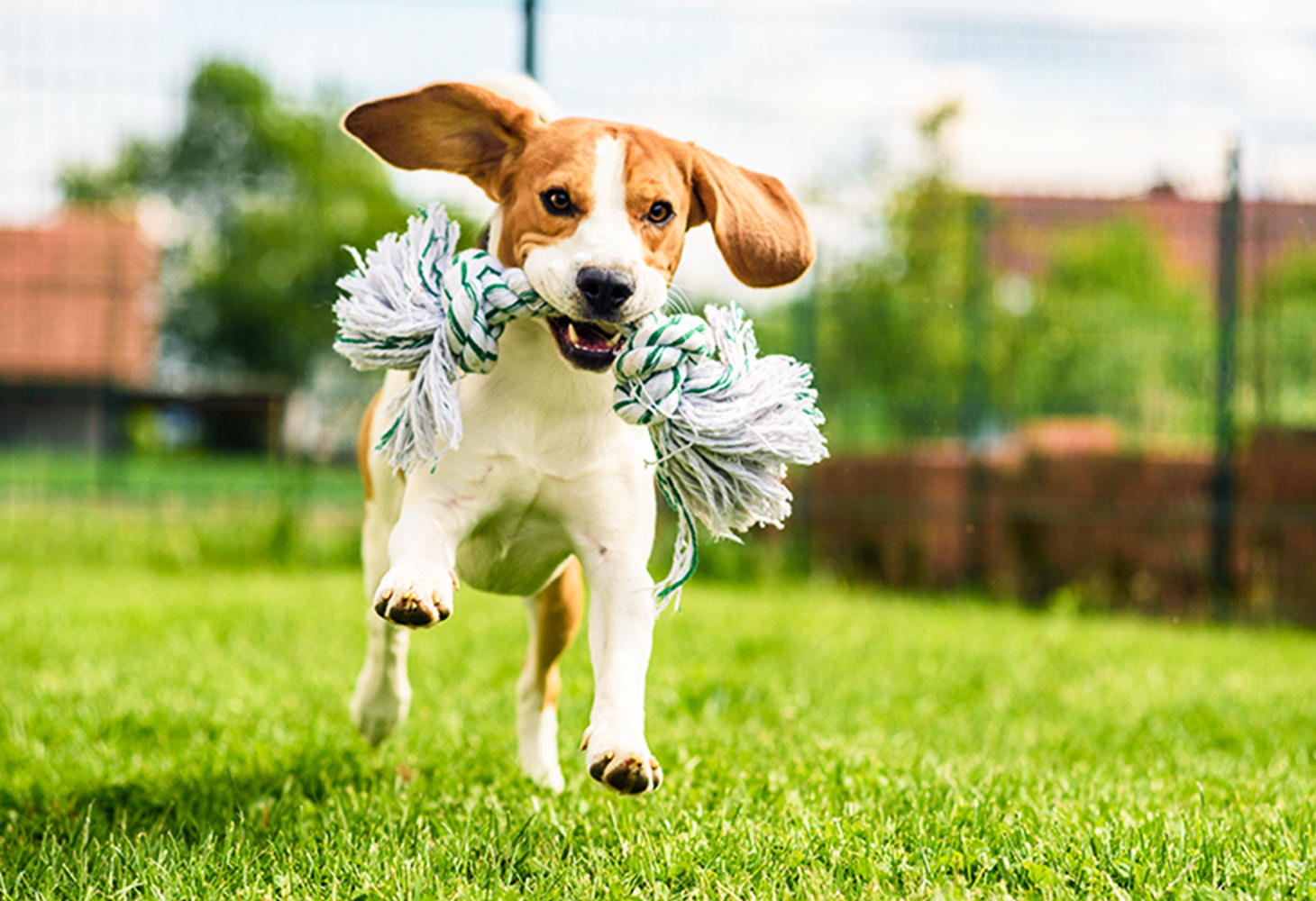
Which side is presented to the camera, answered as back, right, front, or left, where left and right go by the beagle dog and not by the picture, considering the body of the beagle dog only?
front

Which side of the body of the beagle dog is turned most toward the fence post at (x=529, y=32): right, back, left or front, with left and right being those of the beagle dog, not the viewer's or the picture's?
back

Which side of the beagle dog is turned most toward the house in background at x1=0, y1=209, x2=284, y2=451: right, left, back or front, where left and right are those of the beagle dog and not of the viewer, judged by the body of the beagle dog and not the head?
back

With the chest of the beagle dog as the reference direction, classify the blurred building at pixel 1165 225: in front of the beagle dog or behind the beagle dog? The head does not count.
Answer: behind

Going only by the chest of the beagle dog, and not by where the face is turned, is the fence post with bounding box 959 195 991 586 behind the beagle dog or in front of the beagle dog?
behind

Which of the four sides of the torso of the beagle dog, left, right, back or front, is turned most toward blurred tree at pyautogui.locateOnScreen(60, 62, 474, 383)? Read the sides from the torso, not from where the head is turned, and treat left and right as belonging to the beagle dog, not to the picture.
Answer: back

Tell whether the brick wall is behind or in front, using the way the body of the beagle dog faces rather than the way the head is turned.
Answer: behind
